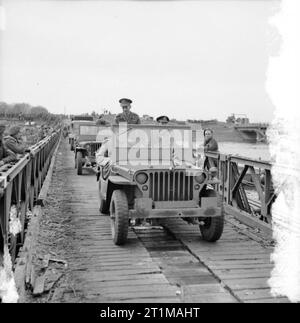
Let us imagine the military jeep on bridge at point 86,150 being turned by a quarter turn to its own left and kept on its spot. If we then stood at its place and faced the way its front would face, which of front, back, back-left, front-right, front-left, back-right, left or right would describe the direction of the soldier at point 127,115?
right

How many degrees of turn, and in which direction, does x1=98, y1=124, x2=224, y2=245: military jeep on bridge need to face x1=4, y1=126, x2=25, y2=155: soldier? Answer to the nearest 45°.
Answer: approximately 135° to its right

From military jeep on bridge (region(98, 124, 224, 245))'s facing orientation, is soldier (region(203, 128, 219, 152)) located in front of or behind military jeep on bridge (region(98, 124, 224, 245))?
behind

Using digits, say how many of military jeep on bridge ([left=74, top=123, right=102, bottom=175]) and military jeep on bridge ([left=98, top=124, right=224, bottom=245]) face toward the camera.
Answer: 2

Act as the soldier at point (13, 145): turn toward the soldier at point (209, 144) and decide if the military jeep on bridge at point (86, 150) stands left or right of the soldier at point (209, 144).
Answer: left

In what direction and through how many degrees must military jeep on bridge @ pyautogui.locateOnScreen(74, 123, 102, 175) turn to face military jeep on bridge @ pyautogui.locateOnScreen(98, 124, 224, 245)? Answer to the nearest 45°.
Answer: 0° — it already faces it

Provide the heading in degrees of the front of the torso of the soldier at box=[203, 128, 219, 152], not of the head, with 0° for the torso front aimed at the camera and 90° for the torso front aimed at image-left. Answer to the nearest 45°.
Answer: approximately 45°

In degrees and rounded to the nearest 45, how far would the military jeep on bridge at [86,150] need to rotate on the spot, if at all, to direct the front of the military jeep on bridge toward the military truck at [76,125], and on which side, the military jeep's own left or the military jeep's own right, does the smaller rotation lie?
approximately 180°

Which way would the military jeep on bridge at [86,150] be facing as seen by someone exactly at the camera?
facing the viewer

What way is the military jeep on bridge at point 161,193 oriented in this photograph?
toward the camera
